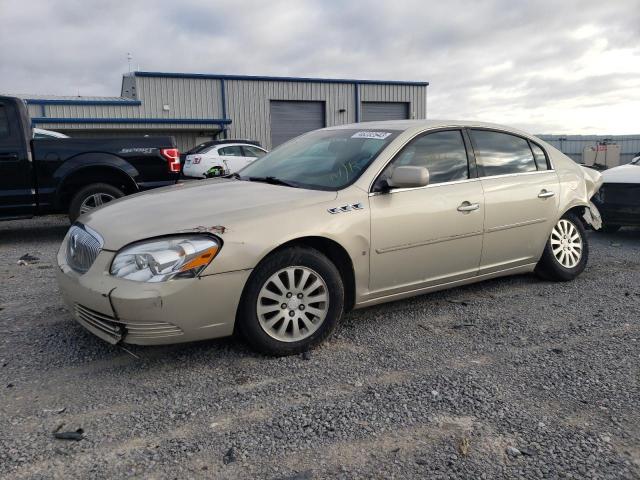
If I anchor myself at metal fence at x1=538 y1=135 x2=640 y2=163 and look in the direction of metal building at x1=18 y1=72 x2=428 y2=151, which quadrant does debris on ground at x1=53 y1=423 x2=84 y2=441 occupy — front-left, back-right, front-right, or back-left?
front-left

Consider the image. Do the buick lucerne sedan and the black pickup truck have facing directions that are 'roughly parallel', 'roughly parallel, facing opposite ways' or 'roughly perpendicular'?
roughly parallel

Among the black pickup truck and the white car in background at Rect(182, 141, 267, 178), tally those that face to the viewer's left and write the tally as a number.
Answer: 1

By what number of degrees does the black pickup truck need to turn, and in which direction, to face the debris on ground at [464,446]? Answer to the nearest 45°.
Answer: approximately 90° to its left

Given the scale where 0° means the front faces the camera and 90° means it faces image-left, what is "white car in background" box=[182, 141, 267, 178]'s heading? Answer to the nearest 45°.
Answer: approximately 225°

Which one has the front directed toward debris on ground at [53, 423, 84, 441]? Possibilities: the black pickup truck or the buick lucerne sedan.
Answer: the buick lucerne sedan

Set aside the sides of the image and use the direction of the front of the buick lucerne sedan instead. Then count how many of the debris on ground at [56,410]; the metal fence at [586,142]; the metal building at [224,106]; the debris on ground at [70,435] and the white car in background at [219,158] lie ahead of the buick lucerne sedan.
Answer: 2

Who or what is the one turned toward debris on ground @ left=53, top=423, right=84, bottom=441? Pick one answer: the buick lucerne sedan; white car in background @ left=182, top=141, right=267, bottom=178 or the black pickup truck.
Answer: the buick lucerne sedan

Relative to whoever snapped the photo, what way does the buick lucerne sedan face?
facing the viewer and to the left of the viewer

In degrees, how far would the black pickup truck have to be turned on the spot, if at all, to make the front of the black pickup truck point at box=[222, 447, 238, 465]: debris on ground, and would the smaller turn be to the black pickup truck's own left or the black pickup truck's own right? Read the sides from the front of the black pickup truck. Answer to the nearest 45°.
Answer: approximately 90° to the black pickup truck's own left

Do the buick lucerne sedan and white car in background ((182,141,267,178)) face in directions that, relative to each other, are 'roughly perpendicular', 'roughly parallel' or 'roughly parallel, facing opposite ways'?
roughly parallel, facing opposite ways

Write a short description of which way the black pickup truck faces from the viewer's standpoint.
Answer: facing to the left of the viewer

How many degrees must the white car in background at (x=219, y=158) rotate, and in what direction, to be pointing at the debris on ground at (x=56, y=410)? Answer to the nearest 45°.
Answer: approximately 135° to its right

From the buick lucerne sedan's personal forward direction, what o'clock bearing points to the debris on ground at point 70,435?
The debris on ground is roughly at 12 o'clock from the buick lucerne sedan.

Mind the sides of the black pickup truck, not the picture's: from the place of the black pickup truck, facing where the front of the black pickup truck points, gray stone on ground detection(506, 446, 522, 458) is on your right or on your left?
on your left

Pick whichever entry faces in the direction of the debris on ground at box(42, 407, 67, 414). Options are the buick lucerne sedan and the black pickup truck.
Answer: the buick lucerne sedan
